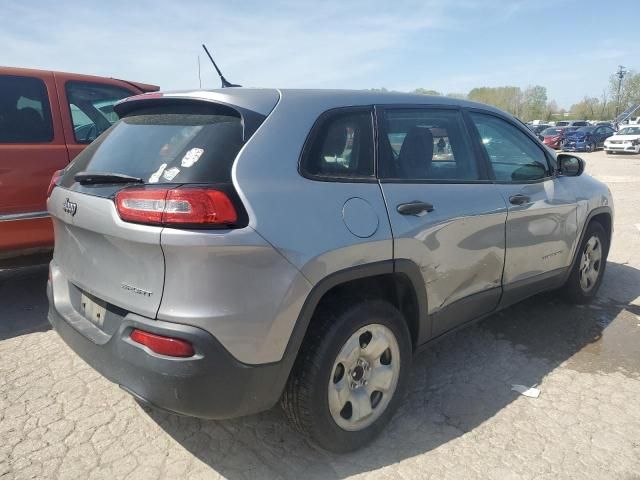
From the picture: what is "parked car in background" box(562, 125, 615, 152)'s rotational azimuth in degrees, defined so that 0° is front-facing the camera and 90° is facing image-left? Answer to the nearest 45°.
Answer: approximately 45°

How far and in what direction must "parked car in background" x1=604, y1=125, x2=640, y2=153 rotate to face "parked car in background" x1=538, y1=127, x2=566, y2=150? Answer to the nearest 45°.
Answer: approximately 45° to its right

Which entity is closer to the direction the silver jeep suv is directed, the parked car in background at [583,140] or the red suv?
the parked car in background

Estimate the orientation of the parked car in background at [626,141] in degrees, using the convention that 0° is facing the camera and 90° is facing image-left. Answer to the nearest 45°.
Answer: approximately 45°

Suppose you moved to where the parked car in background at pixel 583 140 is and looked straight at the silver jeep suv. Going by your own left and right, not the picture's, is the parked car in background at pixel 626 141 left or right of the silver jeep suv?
left

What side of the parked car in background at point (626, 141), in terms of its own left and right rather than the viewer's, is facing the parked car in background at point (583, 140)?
right

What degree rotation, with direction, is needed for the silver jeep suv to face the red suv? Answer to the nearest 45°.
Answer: approximately 90° to its left

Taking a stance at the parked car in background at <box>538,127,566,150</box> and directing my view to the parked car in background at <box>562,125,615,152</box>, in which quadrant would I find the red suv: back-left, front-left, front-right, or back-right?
back-right

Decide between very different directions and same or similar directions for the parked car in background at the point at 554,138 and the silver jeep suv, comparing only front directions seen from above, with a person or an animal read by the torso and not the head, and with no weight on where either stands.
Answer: very different directions

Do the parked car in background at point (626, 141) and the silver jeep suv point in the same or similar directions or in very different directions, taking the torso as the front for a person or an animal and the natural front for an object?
very different directions

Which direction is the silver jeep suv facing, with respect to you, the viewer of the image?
facing away from the viewer and to the right of the viewer
